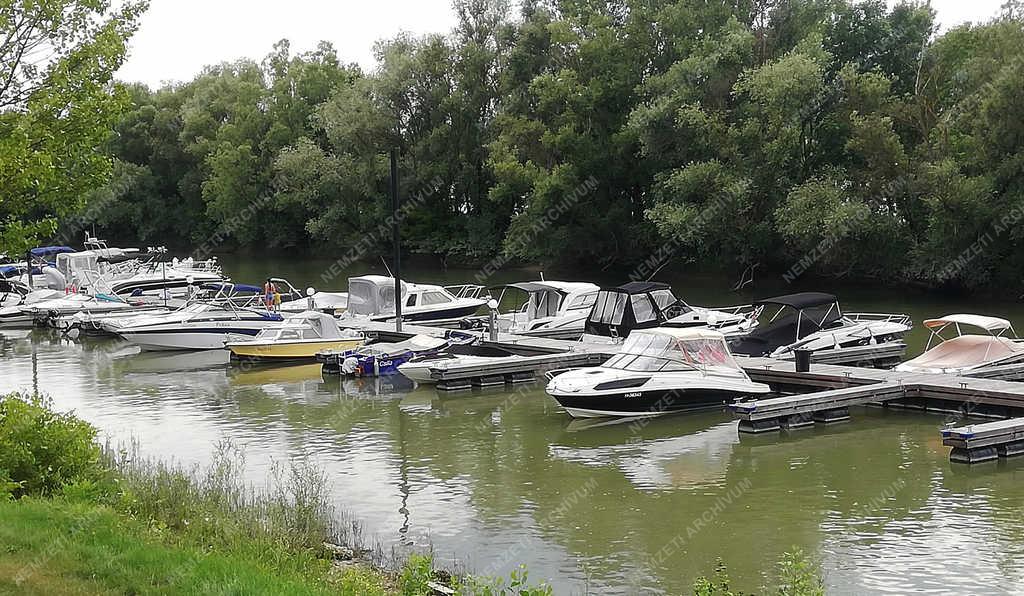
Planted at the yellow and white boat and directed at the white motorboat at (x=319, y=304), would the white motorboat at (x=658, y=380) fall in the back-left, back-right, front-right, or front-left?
back-right

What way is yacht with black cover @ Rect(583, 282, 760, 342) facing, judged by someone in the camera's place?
facing away from the viewer and to the right of the viewer

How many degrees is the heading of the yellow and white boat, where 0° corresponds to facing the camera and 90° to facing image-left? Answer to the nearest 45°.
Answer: approximately 90°

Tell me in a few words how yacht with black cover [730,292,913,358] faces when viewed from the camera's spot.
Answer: facing away from the viewer and to the right of the viewer

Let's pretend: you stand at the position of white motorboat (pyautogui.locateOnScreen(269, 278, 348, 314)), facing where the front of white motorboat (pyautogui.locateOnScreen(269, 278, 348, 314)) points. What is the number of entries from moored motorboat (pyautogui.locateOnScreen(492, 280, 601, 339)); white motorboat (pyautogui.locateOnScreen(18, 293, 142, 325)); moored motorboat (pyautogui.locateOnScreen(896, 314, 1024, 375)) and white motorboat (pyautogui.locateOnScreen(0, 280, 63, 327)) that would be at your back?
2

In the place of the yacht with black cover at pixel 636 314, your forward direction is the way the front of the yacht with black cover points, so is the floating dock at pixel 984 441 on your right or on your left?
on your right

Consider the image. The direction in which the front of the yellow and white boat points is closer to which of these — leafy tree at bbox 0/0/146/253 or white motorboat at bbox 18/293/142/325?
the white motorboat

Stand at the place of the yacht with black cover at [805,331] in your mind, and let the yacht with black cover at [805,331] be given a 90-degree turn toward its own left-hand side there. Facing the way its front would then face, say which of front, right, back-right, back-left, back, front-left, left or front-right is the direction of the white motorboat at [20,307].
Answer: front-left
